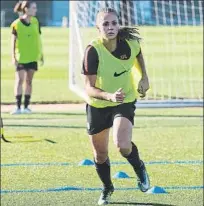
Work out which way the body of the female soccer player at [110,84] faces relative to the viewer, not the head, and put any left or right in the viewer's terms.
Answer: facing the viewer

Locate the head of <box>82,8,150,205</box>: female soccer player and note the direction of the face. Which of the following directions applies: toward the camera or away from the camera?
toward the camera

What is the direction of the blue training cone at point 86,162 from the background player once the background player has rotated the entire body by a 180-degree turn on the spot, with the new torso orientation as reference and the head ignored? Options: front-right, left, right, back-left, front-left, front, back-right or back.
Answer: back

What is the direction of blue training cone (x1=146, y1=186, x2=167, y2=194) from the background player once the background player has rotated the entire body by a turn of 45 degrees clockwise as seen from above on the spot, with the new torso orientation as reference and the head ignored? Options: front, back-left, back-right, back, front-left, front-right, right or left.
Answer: front-left

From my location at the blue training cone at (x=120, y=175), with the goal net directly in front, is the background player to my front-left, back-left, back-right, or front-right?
front-left

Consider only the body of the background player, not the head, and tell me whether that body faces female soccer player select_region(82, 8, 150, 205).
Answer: yes

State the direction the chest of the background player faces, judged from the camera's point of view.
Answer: toward the camera

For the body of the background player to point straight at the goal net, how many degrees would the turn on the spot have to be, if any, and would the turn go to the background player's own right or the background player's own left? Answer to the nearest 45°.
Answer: approximately 135° to the background player's own left

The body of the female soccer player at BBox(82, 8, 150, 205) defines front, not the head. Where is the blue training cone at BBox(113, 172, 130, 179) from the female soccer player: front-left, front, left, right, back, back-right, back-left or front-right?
back

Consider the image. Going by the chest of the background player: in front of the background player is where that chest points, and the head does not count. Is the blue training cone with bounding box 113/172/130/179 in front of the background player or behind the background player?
in front

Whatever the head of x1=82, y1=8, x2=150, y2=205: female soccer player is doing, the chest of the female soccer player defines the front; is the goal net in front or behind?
behind
